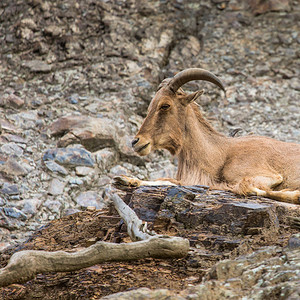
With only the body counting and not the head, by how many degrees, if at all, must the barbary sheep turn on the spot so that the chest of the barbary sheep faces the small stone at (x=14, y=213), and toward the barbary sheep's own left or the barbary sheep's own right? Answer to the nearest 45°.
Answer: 0° — it already faces it

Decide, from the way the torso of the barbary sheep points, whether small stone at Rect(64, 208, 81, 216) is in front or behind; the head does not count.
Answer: in front

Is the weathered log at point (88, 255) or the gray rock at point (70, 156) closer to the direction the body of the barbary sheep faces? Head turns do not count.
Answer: the gray rock

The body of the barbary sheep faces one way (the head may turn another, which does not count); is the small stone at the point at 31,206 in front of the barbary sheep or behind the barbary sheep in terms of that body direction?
in front

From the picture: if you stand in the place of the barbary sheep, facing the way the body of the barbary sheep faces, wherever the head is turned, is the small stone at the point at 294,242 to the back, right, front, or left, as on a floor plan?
left

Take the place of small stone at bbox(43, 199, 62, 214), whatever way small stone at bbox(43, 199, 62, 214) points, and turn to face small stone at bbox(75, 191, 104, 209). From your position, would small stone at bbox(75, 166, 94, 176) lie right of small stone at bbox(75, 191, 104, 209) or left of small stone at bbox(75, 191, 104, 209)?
left

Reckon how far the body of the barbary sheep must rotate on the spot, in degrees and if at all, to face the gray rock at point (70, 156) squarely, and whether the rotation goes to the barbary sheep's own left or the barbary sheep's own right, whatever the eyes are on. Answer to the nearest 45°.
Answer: approximately 45° to the barbary sheep's own right

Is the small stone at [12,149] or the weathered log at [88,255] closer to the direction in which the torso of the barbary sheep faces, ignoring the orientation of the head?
the small stone

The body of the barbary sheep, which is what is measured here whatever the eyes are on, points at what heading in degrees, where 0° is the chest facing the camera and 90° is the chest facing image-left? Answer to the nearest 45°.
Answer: approximately 90°
